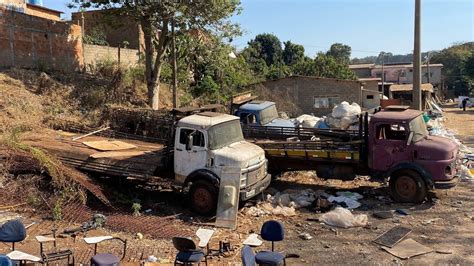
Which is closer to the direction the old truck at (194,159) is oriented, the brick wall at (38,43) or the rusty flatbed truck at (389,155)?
the rusty flatbed truck

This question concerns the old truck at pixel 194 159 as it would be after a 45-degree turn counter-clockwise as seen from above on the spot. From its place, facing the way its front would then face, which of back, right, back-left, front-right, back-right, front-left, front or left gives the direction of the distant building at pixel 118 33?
left

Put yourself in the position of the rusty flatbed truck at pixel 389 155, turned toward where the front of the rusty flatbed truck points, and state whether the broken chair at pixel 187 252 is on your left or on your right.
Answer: on your right

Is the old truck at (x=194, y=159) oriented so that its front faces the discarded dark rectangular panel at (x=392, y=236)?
yes

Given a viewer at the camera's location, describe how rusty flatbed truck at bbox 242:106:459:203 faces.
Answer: facing to the right of the viewer

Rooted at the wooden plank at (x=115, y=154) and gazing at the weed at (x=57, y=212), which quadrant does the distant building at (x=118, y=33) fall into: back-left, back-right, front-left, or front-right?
back-right

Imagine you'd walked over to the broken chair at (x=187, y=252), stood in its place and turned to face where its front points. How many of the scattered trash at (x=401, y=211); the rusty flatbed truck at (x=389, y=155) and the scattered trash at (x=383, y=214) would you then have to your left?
3

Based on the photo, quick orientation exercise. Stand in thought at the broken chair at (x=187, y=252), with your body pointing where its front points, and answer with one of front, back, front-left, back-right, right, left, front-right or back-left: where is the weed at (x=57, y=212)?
back

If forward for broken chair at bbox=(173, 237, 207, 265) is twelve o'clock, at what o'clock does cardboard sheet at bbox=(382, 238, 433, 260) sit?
The cardboard sheet is roughly at 10 o'clock from the broken chair.

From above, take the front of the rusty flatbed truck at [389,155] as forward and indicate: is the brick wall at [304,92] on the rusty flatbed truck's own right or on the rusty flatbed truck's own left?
on the rusty flatbed truck's own left

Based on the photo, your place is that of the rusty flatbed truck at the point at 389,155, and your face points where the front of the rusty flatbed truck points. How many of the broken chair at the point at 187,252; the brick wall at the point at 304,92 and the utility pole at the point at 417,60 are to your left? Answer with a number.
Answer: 2

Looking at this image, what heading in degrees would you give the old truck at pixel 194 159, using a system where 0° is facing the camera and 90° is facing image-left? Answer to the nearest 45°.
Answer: approximately 315°

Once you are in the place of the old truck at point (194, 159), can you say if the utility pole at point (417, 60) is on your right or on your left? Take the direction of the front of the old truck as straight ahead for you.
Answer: on your left
